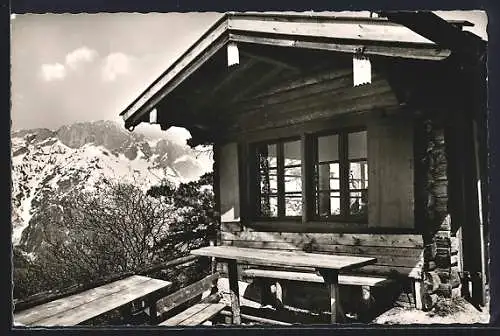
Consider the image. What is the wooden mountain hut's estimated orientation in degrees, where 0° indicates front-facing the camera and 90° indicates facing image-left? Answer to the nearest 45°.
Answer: approximately 45°
